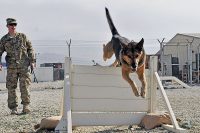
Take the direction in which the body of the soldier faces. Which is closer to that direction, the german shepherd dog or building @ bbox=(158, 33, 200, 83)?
the german shepherd dog

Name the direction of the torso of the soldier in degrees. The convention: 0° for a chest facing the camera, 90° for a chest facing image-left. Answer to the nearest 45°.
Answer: approximately 0°

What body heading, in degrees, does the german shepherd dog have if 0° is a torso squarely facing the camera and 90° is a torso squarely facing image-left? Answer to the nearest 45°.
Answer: approximately 315°

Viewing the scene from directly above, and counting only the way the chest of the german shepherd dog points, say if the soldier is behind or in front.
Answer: behind
